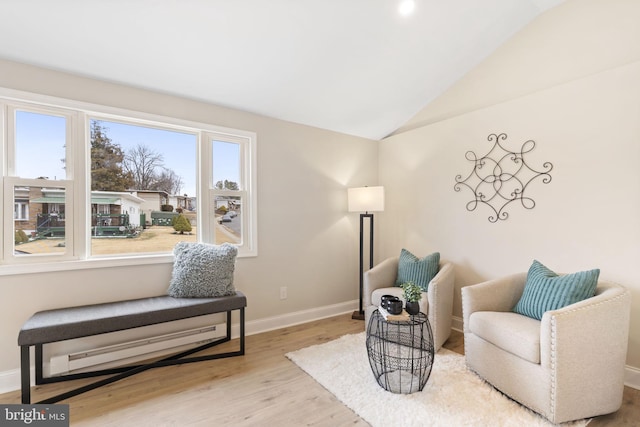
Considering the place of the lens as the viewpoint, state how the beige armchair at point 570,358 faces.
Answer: facing the viewer and to the left of the viewer

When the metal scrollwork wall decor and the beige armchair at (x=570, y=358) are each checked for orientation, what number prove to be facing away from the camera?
0

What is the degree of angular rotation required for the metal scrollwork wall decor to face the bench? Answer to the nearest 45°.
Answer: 0° — it already faces it

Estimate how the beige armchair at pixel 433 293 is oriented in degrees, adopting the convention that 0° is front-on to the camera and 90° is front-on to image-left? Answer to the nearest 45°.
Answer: approximately 45°

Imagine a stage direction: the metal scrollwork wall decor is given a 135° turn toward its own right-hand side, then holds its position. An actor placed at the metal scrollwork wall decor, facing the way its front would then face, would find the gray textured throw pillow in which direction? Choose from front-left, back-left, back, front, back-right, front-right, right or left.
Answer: back-left

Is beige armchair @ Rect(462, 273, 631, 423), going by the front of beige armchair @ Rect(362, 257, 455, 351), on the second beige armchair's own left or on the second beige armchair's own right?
on the second beige armchair's own left

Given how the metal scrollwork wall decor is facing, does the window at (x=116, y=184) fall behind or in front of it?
in front

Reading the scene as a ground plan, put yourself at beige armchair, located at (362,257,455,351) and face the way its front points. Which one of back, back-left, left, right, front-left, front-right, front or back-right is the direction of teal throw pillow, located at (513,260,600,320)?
left

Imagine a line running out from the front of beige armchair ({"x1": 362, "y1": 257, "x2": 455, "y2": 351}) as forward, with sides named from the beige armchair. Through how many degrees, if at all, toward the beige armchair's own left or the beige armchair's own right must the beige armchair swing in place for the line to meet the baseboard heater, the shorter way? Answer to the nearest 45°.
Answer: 0° — it already faces it

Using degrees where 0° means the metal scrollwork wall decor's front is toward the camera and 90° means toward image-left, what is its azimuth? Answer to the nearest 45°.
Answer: approximately 45°
